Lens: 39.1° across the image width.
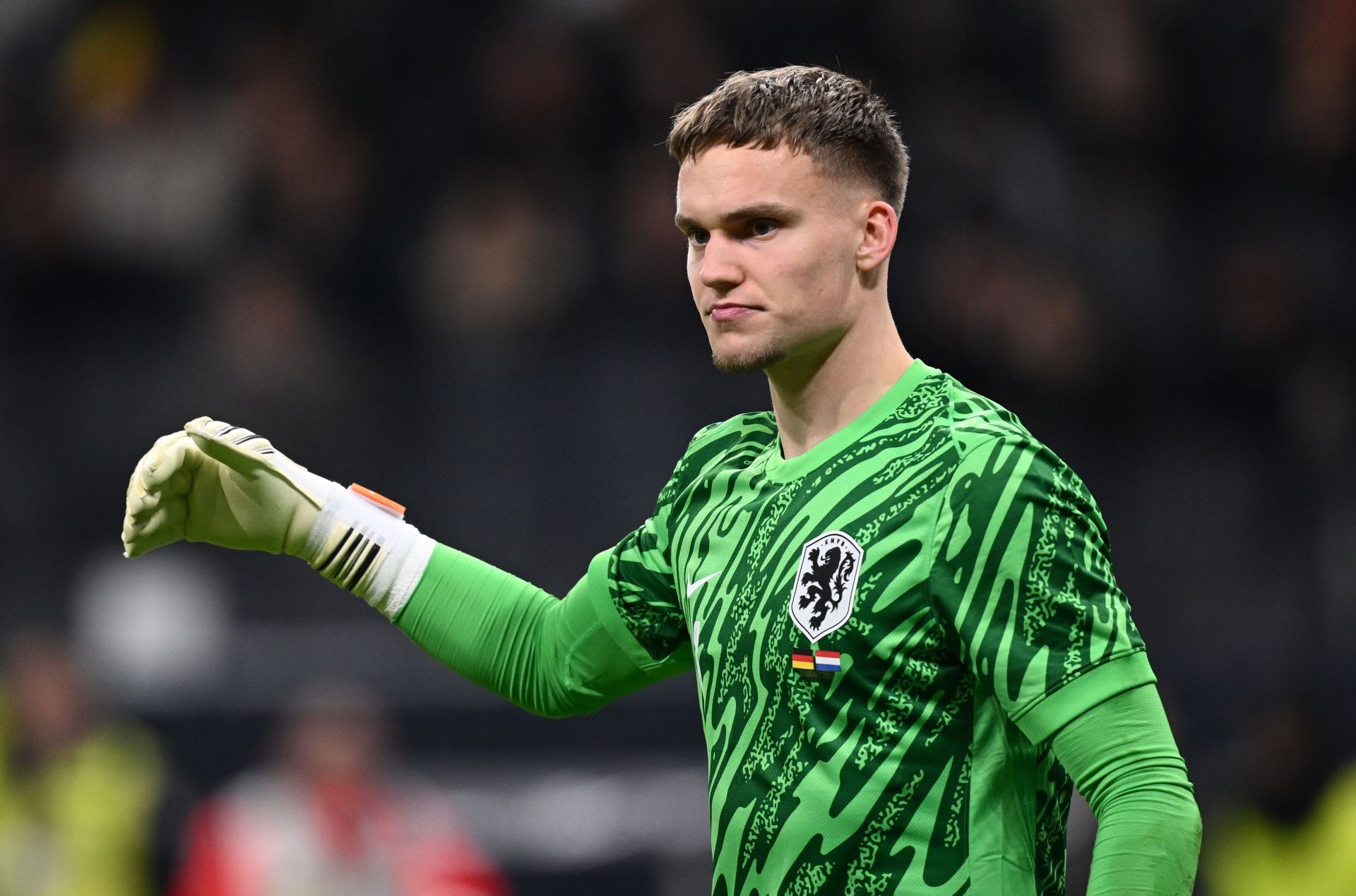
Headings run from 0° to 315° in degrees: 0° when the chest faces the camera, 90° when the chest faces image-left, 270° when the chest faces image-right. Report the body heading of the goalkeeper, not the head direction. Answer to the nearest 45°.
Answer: approximately 45°

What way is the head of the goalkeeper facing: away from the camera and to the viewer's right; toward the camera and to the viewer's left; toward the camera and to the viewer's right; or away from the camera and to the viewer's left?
toward the camera and to the viewer's left
